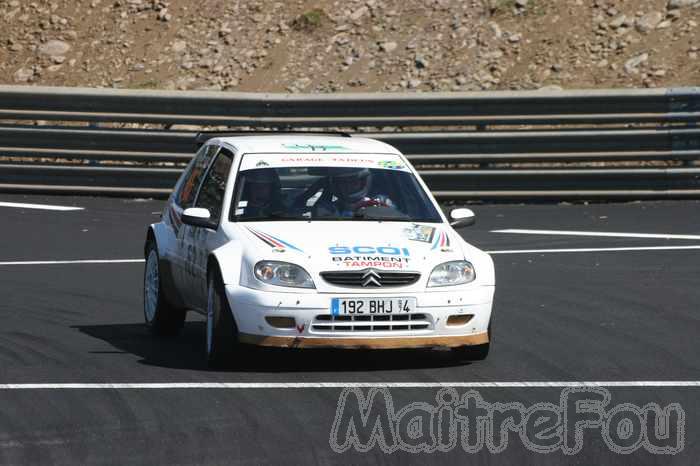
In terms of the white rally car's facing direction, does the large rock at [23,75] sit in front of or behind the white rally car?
behind

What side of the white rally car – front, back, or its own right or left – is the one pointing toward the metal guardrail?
back

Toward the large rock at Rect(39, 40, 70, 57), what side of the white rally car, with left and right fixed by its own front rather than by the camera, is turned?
back

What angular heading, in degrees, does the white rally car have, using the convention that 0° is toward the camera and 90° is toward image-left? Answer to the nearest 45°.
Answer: approximately 0°
